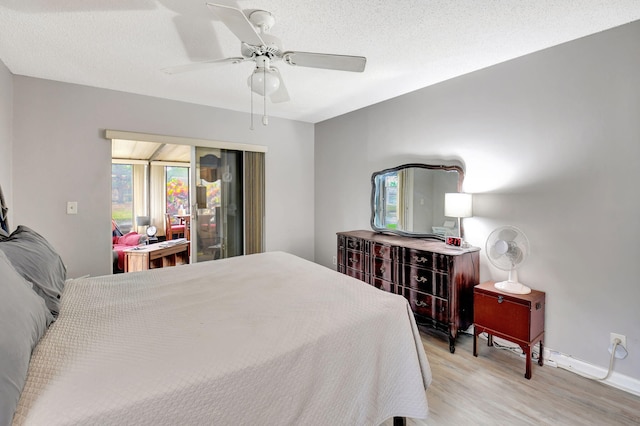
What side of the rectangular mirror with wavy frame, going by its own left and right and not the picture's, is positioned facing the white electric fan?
left

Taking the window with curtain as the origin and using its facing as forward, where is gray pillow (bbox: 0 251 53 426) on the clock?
The gray pillow is roughly at 12 o'clock from the window with curtain.

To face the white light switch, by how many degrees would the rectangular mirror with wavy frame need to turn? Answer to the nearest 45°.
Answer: approximately 45° to its right

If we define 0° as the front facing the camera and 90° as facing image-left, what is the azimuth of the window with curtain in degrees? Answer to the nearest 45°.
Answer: approximately 0°

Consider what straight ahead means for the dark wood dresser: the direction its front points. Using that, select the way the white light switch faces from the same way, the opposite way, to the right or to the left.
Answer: to the left

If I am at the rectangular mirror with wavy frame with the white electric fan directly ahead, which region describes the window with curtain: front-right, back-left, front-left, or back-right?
back-right

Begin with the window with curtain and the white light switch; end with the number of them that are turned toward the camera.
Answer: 2

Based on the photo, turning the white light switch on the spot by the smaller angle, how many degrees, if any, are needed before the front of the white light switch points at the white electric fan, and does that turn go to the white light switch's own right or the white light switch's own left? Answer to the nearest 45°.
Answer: approximately 45° to the white light switch's own left

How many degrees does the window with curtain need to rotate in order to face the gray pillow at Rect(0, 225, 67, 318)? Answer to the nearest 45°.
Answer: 0° — it already faces it

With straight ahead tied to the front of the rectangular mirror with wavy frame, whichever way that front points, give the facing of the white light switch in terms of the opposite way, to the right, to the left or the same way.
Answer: to the left

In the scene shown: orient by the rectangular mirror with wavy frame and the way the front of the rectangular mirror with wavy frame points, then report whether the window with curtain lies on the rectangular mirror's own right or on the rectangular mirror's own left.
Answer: on the rectangular mirror's own right

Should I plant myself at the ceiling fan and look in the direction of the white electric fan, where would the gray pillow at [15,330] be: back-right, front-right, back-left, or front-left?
back-right
